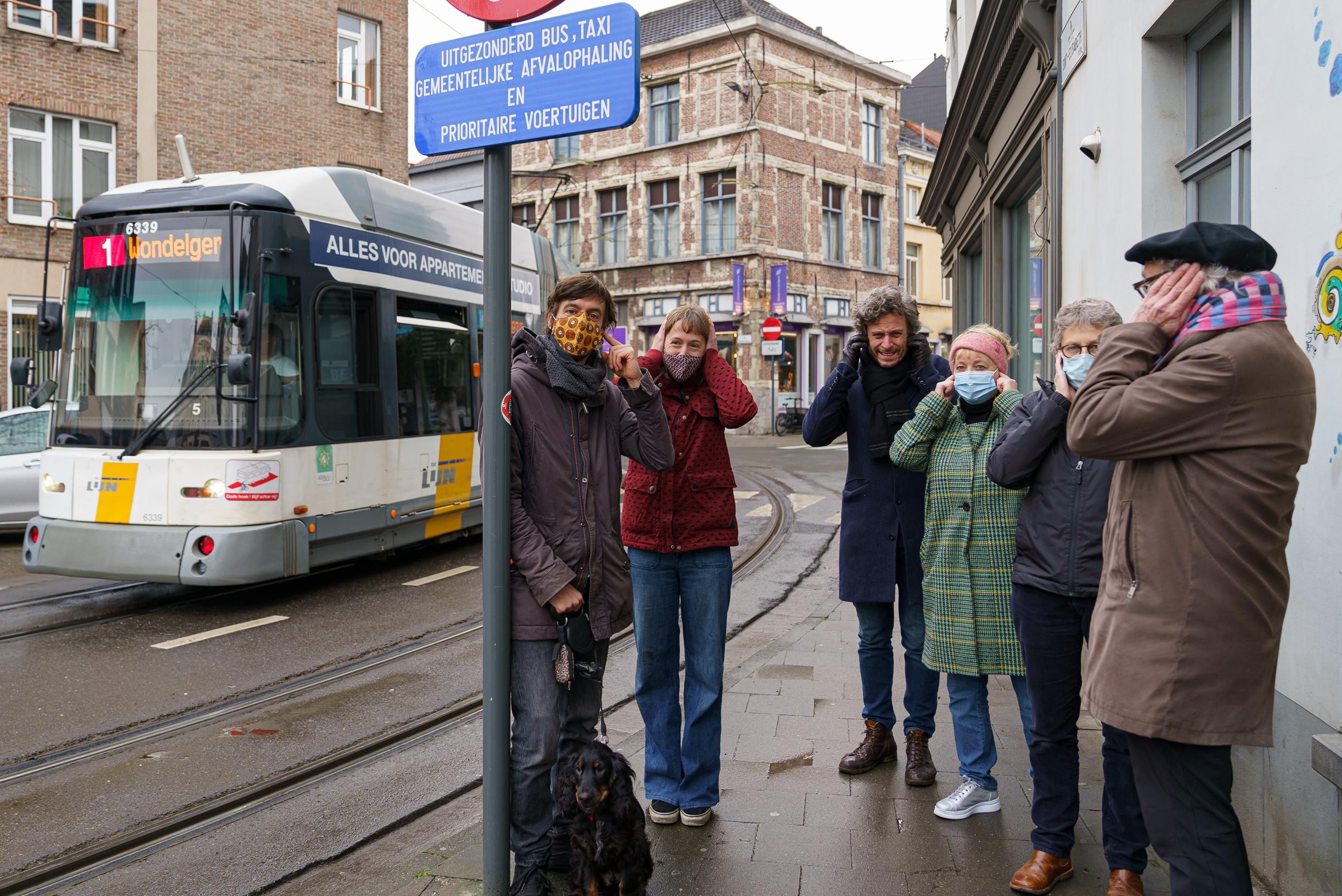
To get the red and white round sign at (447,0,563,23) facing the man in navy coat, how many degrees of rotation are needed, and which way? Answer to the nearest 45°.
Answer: approximately 135° to its left

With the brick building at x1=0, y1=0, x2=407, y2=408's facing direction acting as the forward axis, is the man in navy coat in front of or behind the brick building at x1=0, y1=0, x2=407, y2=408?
in front

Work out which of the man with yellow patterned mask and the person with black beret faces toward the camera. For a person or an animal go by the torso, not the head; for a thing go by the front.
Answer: the man with yellow patterned mask

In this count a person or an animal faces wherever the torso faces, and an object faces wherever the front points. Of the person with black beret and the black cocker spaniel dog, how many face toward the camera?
1

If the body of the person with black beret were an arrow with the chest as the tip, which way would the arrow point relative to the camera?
to the viewer's left

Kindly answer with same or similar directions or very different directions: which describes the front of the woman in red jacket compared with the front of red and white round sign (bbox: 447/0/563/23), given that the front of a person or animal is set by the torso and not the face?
same or similar directions

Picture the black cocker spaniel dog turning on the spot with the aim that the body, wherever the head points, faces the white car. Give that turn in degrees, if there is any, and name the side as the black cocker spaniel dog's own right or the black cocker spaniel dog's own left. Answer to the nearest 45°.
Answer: approximately 135° to the black cocker spaniel dog's own right

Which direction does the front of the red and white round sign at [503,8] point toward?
toward the camera

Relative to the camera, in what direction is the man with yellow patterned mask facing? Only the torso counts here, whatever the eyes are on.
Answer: toward the camera

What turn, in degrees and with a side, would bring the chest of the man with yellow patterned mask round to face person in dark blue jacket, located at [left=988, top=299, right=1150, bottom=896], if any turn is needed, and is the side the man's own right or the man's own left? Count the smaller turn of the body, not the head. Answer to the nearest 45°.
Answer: approximately 90° to the man's own left
